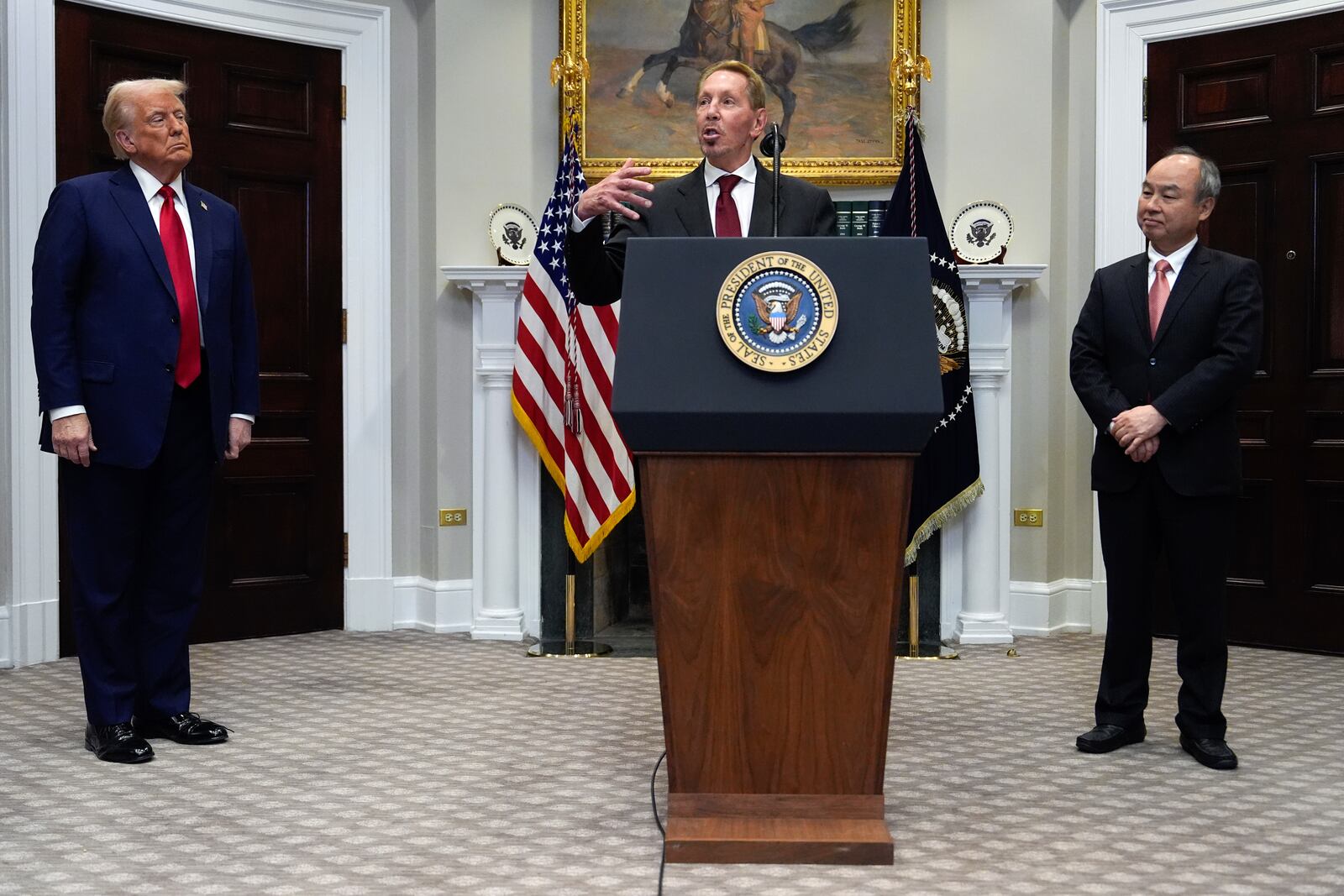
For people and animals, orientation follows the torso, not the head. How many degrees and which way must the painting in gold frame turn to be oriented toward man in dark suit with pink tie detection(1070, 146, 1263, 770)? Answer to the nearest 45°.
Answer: approximately 45° to its left

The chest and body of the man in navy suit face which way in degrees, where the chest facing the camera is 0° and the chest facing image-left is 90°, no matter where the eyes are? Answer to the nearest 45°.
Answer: approximately 315°

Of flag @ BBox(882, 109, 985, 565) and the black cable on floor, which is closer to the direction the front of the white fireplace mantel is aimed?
the black cable on floor

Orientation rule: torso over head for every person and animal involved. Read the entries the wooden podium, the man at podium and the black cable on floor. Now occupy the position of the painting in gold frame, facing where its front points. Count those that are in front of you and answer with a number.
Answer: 3

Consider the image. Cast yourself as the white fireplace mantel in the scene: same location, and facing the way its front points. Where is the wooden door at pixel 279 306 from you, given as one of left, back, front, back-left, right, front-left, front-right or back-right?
right

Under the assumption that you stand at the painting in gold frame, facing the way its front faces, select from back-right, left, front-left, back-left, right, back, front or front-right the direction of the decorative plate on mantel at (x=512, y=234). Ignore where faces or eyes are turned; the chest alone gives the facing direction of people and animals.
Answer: right

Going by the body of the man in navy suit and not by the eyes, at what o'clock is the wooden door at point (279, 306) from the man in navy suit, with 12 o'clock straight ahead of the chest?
The wooden door is roughly at 8 o'clock from the man in navy suit.

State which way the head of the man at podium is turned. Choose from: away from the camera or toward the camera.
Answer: toward the camera

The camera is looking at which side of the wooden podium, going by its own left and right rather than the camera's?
front

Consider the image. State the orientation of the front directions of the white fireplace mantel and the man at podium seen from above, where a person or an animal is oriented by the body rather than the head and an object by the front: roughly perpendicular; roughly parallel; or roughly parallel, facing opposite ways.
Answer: roughly parallel

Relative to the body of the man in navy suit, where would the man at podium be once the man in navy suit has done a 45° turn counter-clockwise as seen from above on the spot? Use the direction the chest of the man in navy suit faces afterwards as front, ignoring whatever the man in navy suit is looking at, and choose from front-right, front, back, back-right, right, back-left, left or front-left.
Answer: front-right

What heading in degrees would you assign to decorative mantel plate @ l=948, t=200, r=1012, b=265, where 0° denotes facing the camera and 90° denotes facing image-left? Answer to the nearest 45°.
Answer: approximately 0°

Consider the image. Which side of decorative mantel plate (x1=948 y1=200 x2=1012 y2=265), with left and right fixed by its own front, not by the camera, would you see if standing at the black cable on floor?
front

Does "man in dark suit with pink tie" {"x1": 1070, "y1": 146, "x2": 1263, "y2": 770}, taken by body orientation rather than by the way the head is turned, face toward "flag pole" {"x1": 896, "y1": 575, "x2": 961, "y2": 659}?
no
